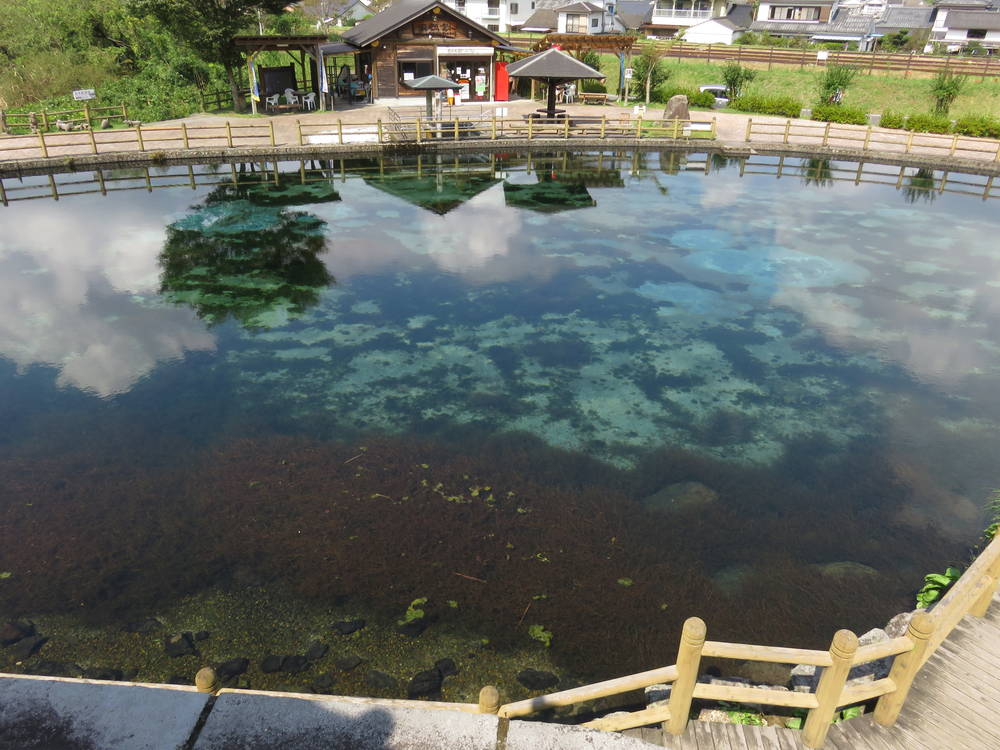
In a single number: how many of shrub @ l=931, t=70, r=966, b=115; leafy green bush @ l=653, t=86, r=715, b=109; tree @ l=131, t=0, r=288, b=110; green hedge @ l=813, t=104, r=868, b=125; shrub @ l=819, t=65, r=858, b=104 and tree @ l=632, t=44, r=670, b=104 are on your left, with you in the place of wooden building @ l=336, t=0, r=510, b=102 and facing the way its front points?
5

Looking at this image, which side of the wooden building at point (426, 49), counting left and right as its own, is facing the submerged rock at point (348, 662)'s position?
front

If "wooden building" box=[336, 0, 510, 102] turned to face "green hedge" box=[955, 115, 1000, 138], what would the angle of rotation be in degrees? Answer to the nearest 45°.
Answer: approximately 90° to its left

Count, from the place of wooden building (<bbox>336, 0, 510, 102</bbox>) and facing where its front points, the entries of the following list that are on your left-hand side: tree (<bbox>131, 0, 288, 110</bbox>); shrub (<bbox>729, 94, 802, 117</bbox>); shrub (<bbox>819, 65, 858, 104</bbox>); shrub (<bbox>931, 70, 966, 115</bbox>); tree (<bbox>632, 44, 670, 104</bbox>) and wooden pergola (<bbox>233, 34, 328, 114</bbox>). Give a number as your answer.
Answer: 4

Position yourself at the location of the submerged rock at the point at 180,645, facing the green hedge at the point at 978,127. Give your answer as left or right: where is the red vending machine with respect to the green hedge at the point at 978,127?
left

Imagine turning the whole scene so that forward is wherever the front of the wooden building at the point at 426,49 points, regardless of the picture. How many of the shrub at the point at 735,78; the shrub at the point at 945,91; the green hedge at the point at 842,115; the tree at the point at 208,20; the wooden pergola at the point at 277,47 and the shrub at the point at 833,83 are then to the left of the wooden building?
4

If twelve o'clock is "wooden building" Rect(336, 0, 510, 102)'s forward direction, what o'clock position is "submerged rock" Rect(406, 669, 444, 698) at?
The submerged rock is roughly at 12 o'clock from the wooden building.

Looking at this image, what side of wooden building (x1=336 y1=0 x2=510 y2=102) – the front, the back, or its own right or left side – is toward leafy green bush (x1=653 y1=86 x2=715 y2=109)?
left

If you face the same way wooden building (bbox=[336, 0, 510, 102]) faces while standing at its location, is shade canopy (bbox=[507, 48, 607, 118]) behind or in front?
in front

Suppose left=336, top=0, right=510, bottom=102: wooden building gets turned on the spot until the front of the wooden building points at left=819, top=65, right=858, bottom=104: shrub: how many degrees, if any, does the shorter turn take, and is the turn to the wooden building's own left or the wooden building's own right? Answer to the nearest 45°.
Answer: approximately 90° to the wooden building's own left

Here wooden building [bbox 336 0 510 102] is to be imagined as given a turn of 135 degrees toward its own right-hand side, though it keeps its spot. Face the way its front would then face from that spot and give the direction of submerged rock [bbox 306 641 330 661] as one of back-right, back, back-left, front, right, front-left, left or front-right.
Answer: back-left

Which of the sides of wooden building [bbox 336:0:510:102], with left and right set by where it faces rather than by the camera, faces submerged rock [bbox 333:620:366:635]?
front

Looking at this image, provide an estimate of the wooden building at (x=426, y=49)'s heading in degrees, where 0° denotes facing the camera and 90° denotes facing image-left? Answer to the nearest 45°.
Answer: approximately 0°

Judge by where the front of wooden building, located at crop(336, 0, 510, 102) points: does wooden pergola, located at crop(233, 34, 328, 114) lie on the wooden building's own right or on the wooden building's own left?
on the wooden building's own right
